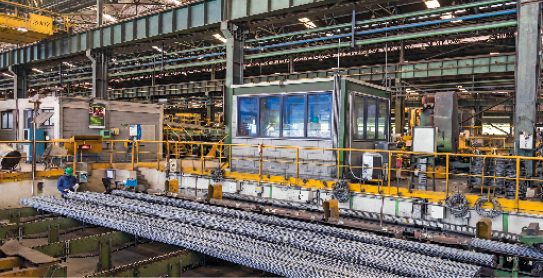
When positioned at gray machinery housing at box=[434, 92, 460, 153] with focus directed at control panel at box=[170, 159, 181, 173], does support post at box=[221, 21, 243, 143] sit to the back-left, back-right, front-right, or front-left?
front-right

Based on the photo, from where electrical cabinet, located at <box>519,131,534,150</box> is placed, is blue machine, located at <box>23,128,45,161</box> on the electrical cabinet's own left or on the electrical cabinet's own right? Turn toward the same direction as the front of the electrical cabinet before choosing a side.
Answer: on the electrical cabinet's own right

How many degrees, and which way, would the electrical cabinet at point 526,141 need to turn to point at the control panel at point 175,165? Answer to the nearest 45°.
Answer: approximately 90° to its right

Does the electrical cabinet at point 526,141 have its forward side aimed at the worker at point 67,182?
no

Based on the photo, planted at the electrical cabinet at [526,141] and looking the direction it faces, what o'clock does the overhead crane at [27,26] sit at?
The overhead crane is roughly at 3 o'clock from the electrical cabinet.

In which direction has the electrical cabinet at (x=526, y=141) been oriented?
toward the camera

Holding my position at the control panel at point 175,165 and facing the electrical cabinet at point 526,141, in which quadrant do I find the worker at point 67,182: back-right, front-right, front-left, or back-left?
back-right

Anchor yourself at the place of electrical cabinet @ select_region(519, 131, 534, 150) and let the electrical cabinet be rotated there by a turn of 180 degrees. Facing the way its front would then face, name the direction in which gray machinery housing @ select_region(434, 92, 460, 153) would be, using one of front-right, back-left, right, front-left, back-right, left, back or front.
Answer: left

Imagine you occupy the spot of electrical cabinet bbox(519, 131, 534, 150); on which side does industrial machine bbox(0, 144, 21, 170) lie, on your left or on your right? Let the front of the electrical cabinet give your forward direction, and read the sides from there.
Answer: on your right

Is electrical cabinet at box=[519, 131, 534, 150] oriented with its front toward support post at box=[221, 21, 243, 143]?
no

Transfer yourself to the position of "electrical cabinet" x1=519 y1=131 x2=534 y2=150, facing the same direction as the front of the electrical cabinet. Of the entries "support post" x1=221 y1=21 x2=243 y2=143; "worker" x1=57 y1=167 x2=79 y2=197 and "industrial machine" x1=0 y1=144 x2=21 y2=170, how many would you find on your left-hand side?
0

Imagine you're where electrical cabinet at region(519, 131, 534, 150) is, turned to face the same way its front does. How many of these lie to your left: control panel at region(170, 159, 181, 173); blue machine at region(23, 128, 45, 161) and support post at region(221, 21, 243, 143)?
0
